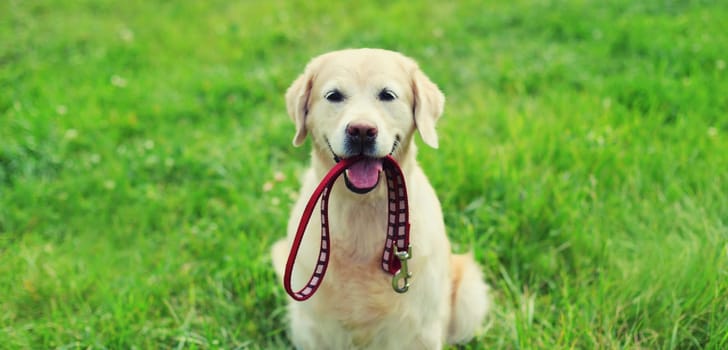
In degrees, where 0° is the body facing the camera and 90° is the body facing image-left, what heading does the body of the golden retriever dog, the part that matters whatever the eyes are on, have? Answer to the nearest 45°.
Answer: approximately 0°
